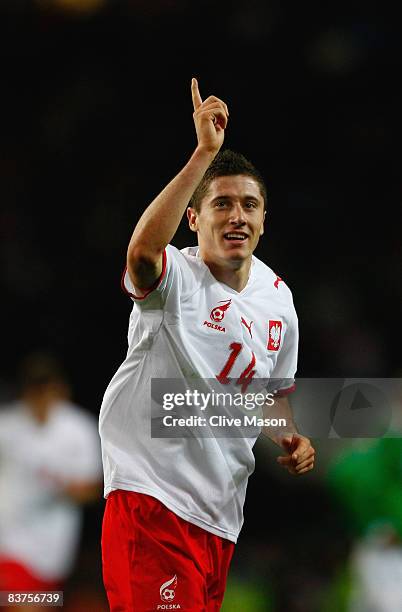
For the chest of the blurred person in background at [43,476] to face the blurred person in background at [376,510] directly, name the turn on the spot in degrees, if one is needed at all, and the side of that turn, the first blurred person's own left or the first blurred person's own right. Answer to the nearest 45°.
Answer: approximately 45° to the first blurred person's own left

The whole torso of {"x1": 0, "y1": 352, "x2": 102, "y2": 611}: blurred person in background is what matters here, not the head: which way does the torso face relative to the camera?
toward the camera
